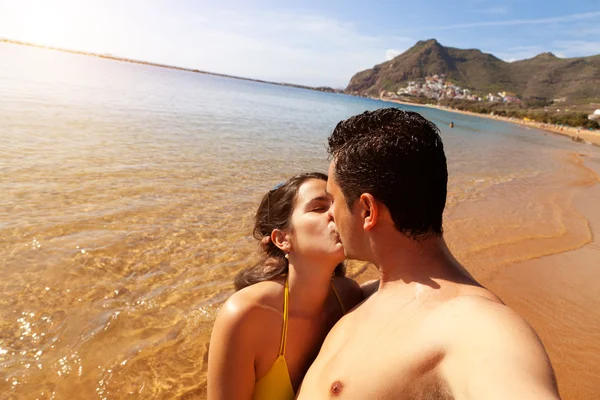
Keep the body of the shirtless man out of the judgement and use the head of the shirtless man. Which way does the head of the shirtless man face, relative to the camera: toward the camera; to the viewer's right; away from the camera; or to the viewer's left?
to the viewer's left

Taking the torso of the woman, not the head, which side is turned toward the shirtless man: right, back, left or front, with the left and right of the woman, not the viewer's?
front

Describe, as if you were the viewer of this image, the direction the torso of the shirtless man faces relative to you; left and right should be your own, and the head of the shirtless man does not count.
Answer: facing the viewer and to the left of the viewer

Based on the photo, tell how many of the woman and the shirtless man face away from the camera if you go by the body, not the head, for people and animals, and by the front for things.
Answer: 0

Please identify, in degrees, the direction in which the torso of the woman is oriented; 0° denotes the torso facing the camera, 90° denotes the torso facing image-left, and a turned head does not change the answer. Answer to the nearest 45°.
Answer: approximately 315°

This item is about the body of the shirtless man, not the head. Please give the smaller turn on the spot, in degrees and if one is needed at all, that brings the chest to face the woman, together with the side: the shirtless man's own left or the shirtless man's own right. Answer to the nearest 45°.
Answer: approximately 45° to the shirtless man's own right
